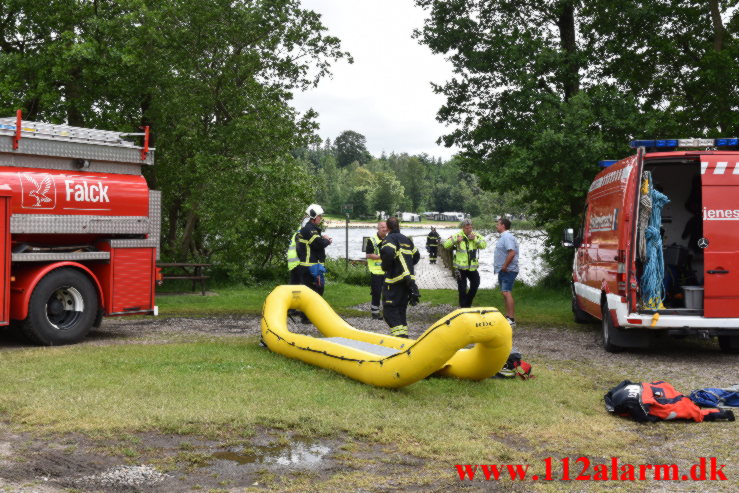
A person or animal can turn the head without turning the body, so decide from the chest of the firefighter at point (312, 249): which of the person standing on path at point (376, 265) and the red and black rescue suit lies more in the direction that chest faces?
the person standing on path

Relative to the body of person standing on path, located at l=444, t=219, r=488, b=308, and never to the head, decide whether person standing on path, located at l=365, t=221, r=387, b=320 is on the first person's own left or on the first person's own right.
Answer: on the first person's own right

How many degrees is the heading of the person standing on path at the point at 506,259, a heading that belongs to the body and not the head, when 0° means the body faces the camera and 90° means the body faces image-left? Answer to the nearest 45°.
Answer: approximately 90°

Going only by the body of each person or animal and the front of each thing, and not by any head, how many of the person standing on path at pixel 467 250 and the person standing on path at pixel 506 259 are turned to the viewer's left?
1

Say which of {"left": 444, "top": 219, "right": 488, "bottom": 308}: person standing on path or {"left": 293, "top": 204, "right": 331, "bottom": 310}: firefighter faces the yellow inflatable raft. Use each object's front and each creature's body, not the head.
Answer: the person standing on path

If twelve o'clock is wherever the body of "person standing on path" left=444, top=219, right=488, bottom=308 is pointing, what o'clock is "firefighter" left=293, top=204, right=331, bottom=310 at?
The firefighter is roughly at 2 o'clock from the person standing on path.

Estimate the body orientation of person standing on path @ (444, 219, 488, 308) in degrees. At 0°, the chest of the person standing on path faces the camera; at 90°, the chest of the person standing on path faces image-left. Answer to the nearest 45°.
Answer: approximately 0°

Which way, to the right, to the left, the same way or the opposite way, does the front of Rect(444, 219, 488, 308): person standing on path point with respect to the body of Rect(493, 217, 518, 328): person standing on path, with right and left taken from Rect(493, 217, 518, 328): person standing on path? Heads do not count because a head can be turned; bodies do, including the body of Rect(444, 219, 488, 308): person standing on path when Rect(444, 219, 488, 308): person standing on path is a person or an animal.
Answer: to the left

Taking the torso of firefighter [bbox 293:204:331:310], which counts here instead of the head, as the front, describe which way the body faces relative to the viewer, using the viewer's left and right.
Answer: facing away from the viewer and to the right of the viewer

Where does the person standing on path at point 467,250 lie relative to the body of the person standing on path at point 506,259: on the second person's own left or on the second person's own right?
on the second person's own right

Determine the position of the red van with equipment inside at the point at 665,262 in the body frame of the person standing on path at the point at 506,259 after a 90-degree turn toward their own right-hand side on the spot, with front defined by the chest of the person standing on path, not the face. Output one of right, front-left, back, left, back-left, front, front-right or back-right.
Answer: back-right

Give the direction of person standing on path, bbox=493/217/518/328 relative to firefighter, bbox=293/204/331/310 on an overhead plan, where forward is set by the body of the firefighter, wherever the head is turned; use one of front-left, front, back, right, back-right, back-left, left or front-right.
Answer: front-right
